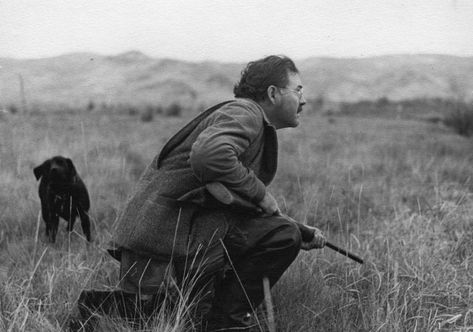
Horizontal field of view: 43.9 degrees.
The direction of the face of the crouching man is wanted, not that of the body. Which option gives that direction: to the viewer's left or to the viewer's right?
to the viewer's right

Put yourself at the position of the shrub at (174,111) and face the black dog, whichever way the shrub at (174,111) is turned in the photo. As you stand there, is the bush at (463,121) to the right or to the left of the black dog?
left

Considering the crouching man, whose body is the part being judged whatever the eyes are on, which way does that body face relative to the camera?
to the viewer's right

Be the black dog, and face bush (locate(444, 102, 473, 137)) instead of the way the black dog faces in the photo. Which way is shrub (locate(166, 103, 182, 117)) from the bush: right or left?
left

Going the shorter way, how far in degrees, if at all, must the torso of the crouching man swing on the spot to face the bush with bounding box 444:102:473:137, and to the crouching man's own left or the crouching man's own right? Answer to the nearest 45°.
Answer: approximately 45° to the crouching man's own left

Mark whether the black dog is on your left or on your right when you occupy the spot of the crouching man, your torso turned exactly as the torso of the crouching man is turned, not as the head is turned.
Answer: on your left

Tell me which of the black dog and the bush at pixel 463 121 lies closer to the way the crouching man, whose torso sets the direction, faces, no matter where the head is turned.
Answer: the bush
